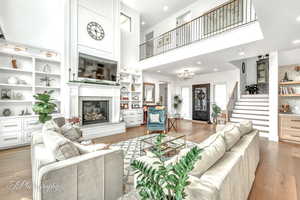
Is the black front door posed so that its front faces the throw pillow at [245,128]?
yes

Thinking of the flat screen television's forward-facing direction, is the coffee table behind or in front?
in front

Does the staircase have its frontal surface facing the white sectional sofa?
yes

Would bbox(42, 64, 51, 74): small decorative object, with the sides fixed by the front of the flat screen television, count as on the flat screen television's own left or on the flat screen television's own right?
on the flat screen television's own right

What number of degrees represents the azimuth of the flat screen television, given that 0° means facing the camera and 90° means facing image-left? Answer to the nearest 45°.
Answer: approximately 315°

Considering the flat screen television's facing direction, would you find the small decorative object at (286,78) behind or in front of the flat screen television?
in front

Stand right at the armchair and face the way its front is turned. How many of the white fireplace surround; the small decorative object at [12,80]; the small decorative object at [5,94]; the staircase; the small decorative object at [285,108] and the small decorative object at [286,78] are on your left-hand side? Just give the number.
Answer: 3

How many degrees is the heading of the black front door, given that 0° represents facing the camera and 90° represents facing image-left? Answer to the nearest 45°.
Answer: approximately 0°

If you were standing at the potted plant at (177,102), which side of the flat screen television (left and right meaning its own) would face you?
left

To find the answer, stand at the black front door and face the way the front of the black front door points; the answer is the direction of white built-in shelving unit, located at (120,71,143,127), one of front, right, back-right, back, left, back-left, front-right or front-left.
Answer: front-right

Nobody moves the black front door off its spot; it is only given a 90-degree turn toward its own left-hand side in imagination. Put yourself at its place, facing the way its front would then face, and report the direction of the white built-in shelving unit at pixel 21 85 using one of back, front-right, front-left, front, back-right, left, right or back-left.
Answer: back-right

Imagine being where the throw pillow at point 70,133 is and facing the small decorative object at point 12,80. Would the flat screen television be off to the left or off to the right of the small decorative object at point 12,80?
right

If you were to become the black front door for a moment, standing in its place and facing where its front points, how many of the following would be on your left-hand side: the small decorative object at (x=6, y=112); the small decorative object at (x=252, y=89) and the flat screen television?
1

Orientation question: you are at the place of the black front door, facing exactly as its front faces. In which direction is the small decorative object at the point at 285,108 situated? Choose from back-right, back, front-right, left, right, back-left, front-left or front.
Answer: front-left
